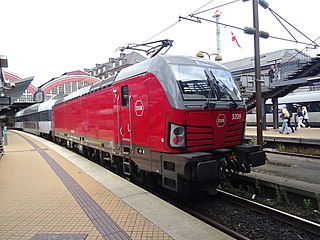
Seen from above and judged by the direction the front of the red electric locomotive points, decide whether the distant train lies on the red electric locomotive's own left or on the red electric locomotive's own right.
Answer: on the red electric locomotive's own left

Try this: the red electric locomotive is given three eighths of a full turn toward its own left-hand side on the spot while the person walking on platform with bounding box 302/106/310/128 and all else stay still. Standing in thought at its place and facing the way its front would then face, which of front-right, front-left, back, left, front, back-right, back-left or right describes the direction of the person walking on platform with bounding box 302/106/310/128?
front-right

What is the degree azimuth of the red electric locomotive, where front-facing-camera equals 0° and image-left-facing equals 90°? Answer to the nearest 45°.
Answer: approximately 315°

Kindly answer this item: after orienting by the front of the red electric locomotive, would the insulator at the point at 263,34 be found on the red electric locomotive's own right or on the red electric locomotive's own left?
on the red electric locomotive's own left
